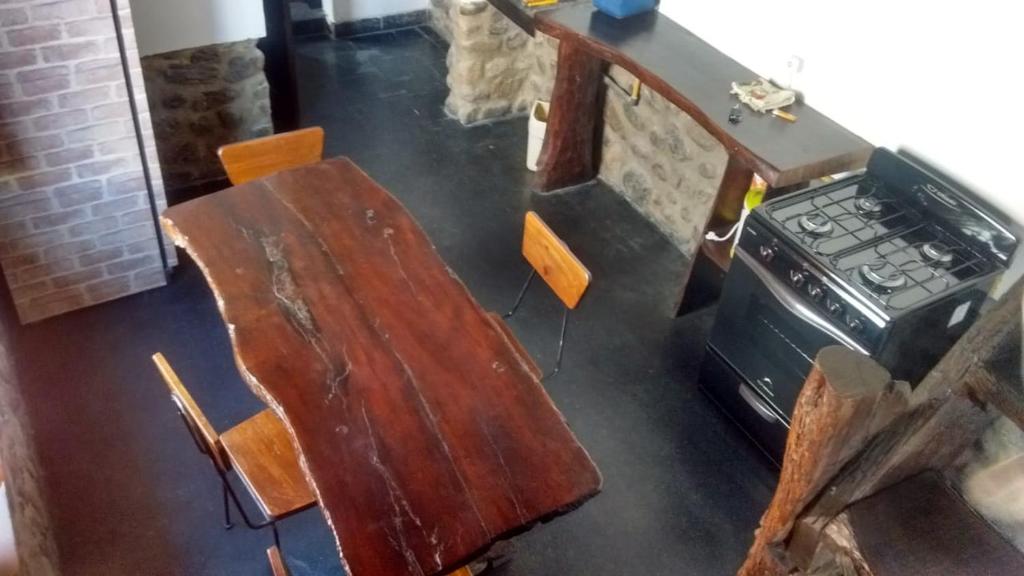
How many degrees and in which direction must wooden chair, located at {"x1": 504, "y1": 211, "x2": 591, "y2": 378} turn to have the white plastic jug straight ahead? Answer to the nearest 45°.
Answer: approximately 135° to its right

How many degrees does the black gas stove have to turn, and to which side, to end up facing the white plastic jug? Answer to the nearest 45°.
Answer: approximately 90° to its right

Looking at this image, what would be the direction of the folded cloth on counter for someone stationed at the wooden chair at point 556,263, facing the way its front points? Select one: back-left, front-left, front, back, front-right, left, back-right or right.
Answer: back

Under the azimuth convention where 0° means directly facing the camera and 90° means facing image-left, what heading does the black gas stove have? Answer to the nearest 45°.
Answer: approximately 45°

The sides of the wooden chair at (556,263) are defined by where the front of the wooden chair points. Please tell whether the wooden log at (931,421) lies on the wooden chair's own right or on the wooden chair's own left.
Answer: on the wooden chair's own left

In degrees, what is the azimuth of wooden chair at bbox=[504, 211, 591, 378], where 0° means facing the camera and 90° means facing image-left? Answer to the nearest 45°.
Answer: approximately 45°

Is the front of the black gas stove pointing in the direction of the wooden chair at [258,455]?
yes
